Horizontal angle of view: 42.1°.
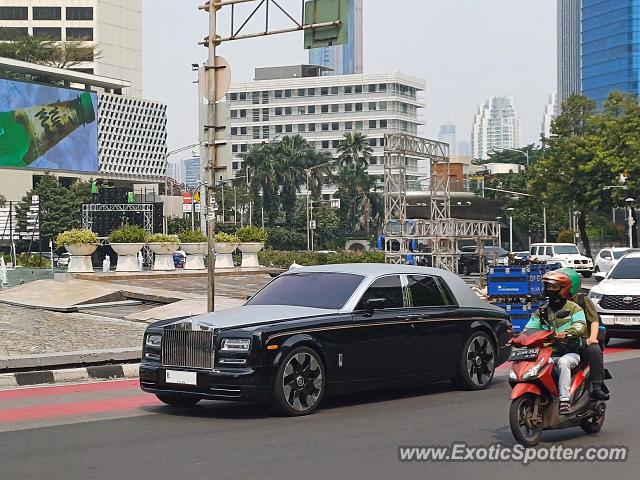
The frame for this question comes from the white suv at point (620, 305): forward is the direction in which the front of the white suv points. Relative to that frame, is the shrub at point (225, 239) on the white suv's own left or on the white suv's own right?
on the white suv's own right

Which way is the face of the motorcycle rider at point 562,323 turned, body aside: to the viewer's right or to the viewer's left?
to the viewer's left

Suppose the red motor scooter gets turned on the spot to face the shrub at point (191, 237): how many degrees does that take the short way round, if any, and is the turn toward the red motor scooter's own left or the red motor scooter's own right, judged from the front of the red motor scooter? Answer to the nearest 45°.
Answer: approximately 90° to the red motor scooter's own right

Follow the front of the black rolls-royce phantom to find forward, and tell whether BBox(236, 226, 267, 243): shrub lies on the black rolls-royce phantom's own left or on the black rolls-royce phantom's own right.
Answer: on the black rolls-royce phantom's own right

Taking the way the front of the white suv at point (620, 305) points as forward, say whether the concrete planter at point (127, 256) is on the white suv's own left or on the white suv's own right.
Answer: on the white suv's own right

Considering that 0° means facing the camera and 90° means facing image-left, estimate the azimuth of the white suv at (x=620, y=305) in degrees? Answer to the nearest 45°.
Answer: approximately 45°
